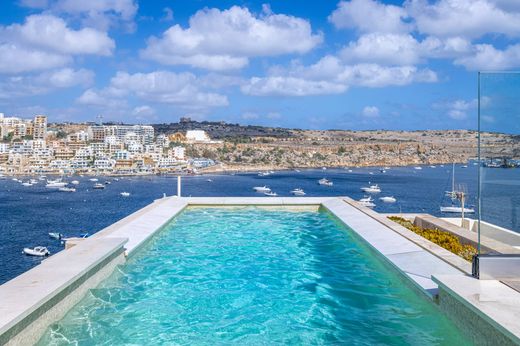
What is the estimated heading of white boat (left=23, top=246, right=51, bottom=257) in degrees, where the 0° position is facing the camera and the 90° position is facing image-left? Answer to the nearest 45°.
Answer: approximately 90°
